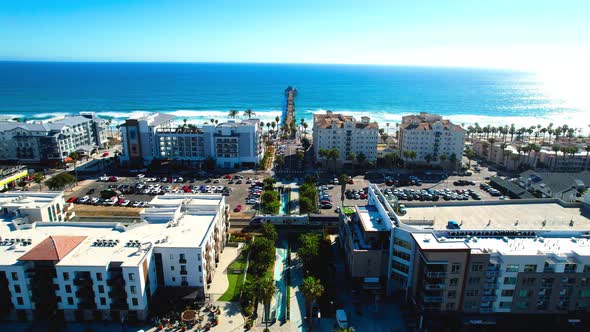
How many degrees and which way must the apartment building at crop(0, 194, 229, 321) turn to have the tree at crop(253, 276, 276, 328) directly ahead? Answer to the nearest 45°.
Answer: approximately 45° to its left

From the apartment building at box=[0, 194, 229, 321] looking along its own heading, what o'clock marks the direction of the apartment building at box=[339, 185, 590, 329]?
the apartment building at box=[339, 185, 590, 329] is roughly at 10 o'clock from the apartment building at box=[0, 194, 229, 321].

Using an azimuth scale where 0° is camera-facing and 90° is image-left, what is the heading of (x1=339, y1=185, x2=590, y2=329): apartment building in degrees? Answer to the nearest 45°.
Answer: approximately 0°

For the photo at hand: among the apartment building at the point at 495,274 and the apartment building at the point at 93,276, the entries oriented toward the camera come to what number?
2

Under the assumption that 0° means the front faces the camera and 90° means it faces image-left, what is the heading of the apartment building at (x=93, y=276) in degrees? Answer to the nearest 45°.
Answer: approximately 0°

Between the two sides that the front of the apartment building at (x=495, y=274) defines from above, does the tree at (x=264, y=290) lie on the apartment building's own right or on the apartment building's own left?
on the apartment building's own right

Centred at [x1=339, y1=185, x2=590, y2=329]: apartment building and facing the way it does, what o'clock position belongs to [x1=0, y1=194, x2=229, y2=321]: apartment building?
[x1=0, y1=194, x2=229, y2=321]: apartment building is roughly at 2 o'clock from [x1=339, y1=185, x2=590, y2=329]: apartment building.
